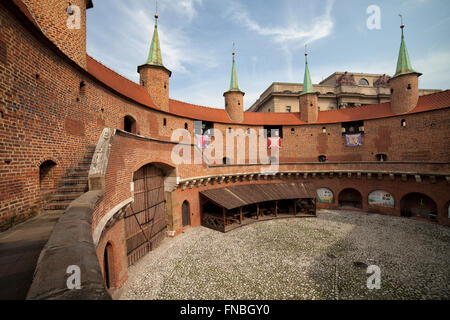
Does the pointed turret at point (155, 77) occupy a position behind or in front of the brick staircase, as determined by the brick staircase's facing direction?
behind

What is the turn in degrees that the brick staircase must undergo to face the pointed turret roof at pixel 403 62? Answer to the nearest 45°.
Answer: approximately 135° to its left

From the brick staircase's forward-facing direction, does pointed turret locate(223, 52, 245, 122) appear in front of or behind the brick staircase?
behind

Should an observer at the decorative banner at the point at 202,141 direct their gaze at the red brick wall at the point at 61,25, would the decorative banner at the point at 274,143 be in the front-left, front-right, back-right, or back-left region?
back-left

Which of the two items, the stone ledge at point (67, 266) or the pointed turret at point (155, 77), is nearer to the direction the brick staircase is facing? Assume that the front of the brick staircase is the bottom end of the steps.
the stone ledge

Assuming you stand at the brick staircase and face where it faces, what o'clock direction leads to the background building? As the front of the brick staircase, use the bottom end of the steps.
The background building is roughly at 7 o'clock from the brick staircase.

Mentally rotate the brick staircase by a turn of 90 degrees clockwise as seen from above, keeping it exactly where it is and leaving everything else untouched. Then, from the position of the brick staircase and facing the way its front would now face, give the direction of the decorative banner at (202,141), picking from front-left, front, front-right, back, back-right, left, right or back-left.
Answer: right

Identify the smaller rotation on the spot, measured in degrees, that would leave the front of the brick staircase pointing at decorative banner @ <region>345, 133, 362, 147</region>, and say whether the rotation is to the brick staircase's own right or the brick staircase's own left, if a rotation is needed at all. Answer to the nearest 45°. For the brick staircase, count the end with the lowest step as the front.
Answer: approximately 135° to the brick staircase's own left

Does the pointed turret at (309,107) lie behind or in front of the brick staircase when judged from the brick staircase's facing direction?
behind

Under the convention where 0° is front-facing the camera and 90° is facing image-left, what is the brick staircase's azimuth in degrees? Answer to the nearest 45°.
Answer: approximately 45°

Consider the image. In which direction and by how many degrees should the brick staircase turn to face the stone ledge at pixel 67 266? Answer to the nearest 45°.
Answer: approximately 45° to its left
